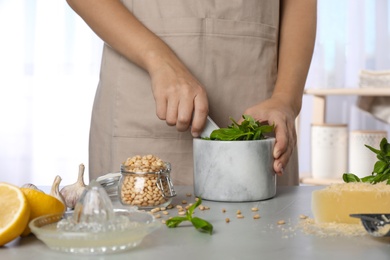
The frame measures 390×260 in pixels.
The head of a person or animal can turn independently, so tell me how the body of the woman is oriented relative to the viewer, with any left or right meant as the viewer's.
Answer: facing the viewer

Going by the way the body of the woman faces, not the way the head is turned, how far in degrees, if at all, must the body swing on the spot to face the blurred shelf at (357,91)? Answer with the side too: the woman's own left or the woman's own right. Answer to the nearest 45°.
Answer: approximately 135° to the woman's own left

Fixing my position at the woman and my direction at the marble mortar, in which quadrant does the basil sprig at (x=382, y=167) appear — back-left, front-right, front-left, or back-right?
front-left
